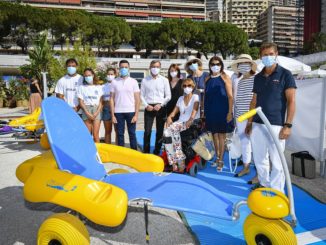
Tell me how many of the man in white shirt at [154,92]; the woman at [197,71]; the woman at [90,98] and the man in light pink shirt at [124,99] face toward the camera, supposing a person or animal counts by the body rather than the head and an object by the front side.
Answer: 4

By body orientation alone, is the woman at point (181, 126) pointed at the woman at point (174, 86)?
no

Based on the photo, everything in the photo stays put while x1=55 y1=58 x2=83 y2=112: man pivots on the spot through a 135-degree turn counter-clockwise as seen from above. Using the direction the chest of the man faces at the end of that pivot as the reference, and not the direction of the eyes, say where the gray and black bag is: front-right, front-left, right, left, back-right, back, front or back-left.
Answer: right

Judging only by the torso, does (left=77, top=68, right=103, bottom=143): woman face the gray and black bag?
no

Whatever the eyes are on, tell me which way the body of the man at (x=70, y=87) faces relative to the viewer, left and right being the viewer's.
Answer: facing the viewer

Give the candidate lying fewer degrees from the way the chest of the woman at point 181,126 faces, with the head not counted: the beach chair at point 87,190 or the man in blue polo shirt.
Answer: the beach chair

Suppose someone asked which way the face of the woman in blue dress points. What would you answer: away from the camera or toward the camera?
toward the camera

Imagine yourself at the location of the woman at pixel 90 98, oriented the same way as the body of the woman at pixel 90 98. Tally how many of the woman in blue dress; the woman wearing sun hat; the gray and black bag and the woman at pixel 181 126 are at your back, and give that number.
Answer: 0

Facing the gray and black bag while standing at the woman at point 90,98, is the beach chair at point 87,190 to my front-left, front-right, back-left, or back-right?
front-right

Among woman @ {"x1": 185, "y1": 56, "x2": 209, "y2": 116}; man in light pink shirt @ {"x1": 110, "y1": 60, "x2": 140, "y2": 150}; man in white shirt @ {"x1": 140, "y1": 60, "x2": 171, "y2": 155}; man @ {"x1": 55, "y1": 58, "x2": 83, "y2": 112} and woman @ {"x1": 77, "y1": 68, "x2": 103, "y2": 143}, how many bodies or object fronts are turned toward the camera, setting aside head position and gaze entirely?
5

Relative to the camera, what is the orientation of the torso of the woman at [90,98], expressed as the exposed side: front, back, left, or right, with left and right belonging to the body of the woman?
front

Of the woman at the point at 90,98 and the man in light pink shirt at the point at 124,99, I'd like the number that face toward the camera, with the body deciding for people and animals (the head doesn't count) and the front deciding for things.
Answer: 2

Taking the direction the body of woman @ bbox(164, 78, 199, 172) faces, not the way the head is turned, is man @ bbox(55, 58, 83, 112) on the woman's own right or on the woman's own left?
on the woman's own right

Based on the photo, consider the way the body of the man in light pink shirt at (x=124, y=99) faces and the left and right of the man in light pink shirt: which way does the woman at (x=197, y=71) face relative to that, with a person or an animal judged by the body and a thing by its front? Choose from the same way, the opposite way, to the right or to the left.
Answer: the same way

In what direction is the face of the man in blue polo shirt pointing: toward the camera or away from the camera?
toward the camera

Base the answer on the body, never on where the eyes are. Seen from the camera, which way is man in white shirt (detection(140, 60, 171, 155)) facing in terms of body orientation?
toward the camera

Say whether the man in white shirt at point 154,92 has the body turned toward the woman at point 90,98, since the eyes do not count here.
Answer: no

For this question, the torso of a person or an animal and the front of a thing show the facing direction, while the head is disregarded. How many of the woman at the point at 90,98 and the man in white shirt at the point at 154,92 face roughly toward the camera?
2

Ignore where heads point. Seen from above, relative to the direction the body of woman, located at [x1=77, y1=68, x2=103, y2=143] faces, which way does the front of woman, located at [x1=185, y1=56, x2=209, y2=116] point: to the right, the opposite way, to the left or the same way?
the same way

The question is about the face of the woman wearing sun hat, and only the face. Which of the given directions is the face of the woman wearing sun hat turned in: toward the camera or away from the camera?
toward the camera
